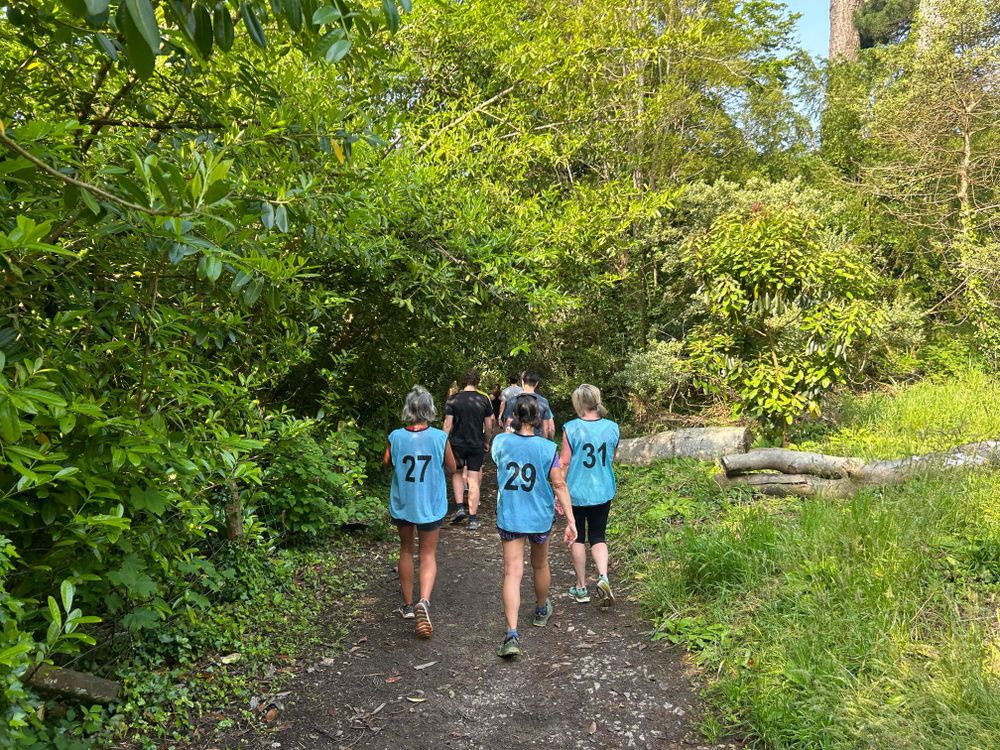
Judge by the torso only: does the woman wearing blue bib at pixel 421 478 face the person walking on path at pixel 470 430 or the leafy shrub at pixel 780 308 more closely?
the person walking on path

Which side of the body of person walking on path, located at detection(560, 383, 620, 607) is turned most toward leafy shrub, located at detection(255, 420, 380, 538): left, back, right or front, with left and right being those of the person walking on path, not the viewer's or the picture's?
left

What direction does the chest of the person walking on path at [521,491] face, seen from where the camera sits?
away from the camera

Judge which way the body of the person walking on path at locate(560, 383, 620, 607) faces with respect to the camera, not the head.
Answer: away from the camera

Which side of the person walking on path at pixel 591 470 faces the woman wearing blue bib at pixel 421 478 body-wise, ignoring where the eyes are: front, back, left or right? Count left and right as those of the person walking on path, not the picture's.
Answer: left

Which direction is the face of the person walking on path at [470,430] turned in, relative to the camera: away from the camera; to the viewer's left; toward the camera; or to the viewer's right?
away from the camera

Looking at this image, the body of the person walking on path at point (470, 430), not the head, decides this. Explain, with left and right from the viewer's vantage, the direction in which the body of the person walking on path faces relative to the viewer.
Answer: facing away from the viewer
